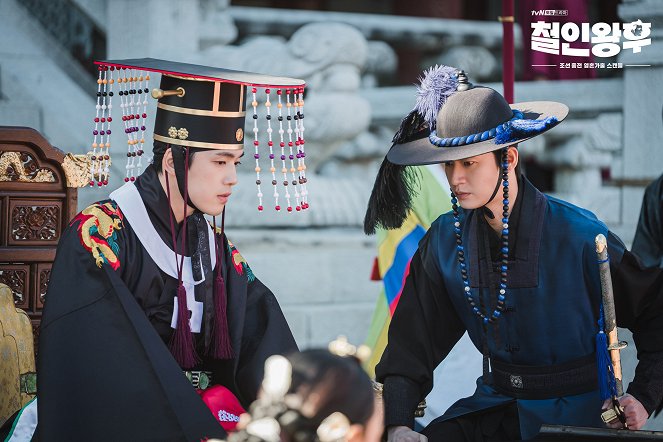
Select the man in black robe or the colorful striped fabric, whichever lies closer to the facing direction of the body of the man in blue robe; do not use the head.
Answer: the man in black robe

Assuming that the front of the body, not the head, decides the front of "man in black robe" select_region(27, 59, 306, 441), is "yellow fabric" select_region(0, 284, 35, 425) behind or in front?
behind

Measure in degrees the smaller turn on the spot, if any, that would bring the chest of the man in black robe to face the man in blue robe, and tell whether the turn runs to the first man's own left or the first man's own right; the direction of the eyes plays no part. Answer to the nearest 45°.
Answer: approximately 45° to the first man's own left

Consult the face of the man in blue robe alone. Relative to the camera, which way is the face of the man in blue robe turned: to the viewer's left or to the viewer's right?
to the viewer's left

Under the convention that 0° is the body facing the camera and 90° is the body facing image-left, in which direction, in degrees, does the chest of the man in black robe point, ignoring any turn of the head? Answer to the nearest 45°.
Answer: approximately 315°

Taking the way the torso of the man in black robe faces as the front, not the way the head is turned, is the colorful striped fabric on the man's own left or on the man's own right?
on the man's own left

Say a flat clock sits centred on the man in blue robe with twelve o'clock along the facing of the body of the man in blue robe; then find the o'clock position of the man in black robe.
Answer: The man in black robe is roughly at 1 o'clock from the man in blue robe.
